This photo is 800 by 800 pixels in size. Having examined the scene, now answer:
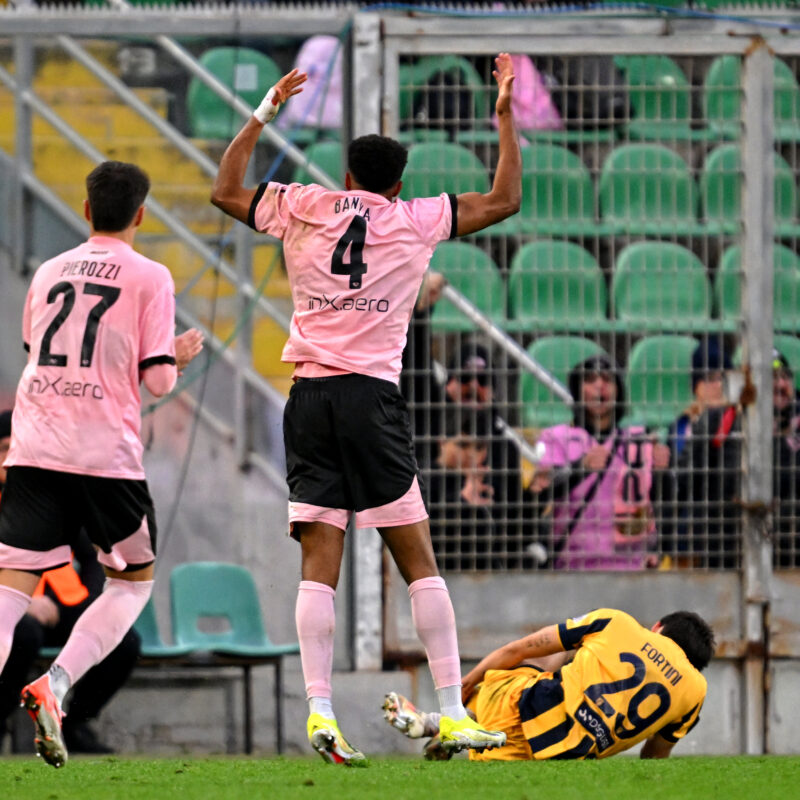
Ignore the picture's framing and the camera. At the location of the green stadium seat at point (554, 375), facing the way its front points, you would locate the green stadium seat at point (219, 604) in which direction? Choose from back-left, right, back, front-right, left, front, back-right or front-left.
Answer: right

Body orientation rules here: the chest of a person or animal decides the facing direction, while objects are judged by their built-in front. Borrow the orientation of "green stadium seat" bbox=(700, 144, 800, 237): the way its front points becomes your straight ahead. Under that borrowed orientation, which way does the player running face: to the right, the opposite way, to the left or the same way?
the opposite way

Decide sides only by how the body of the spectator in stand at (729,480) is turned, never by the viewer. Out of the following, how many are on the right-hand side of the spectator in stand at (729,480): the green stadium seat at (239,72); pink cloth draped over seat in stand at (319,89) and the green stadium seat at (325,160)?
3

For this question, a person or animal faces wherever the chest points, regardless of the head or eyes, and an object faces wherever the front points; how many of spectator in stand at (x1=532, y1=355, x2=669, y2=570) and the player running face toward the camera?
1

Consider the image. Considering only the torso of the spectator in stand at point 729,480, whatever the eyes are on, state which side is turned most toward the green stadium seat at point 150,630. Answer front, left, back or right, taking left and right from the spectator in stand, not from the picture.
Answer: right

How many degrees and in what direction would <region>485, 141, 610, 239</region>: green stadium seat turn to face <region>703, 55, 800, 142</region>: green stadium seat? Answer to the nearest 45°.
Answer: approximately 90° to its left

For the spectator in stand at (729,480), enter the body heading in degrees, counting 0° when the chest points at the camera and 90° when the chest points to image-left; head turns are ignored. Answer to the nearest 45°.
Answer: approximately 0°

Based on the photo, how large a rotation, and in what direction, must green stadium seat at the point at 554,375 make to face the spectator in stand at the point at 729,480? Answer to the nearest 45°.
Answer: approximately 90° to its left

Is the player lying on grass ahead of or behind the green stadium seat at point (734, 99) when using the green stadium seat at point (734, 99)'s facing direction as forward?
ahead

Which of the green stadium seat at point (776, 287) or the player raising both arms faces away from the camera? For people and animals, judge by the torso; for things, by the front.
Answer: the player raising both arms
